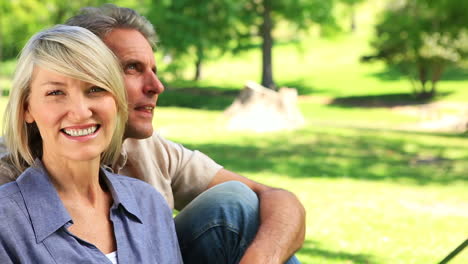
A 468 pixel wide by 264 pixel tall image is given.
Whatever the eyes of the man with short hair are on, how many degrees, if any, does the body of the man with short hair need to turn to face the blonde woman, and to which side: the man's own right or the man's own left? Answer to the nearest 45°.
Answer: approximately 90° to the man's own right

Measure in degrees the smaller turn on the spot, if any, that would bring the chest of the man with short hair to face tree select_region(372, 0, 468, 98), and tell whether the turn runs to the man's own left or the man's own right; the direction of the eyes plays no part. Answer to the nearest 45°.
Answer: approximately 90° to the man's own left

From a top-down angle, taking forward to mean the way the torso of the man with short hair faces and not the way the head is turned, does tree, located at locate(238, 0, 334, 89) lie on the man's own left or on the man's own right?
on the man's own left

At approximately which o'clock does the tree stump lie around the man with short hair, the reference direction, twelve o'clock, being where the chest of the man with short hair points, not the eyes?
The tree stump is roughly at 8 o'clock from the man with short hair.

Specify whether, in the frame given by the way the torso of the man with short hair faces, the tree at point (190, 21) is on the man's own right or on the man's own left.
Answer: on the man's own left

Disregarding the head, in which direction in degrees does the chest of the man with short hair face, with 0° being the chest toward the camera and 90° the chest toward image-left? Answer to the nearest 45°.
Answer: approximately 315°

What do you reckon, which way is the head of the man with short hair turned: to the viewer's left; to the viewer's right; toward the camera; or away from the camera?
to the viewer's right
